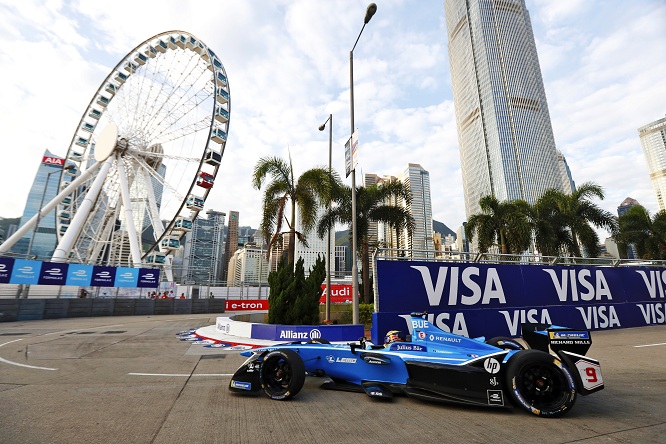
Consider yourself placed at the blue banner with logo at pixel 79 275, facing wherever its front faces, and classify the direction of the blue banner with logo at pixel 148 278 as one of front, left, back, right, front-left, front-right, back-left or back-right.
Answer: left

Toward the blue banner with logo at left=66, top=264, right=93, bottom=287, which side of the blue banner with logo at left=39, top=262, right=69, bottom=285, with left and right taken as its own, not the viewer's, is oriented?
left

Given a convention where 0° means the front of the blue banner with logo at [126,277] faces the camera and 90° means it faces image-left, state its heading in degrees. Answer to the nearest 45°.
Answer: approximately 0°

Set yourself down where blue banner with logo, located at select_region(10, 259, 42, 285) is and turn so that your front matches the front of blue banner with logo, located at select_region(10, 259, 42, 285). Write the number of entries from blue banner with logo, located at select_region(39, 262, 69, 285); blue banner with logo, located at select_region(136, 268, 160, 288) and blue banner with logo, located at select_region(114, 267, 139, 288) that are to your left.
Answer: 3

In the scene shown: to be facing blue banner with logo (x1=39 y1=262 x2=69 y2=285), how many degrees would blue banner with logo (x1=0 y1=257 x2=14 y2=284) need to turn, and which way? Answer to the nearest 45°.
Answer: approximately 90° to its left

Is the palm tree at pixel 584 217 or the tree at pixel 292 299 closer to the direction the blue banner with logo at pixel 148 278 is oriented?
the tree
